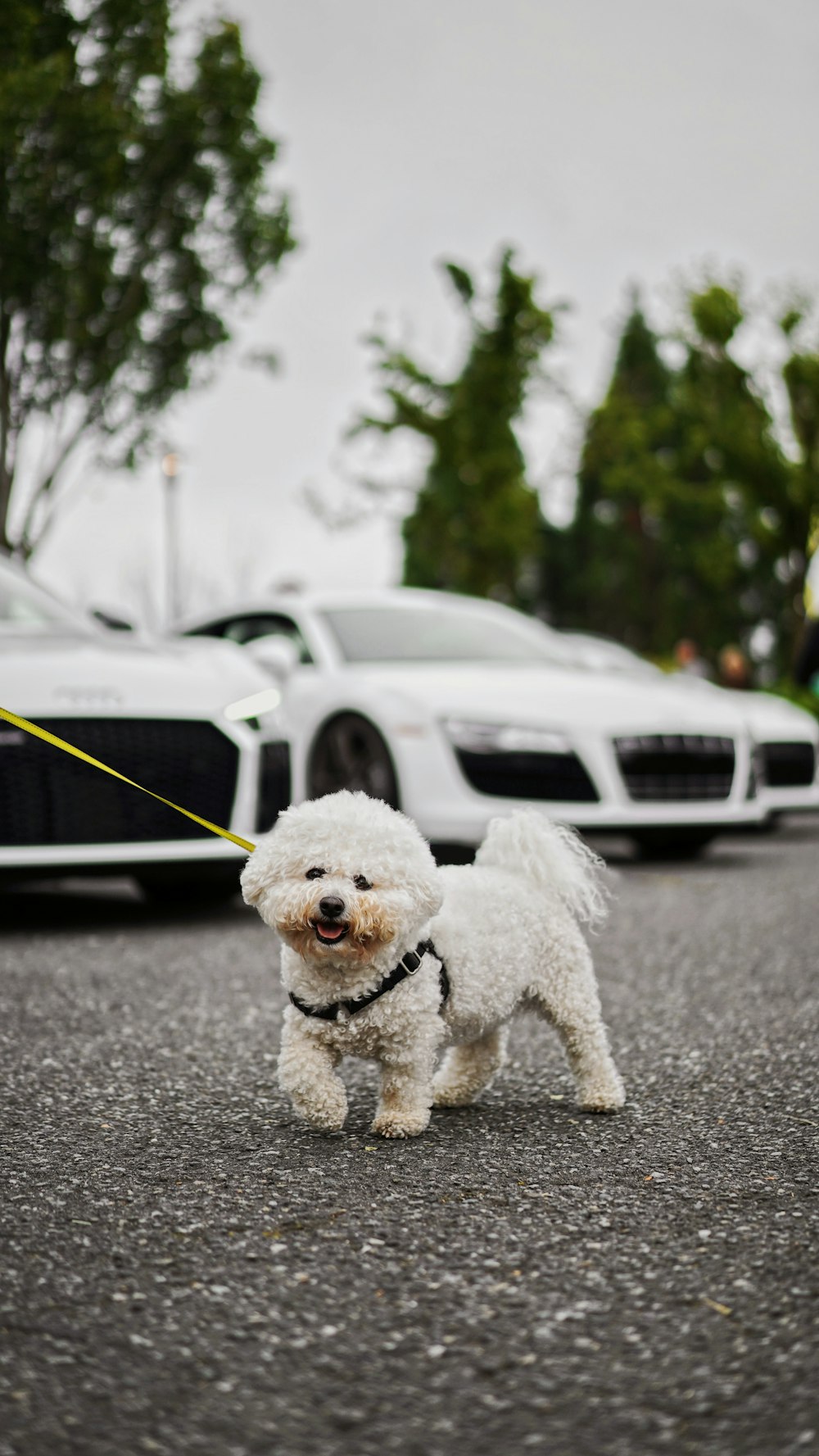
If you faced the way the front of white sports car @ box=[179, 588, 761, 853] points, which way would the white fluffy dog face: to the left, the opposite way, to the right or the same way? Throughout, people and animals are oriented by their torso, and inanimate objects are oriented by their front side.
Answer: to the right

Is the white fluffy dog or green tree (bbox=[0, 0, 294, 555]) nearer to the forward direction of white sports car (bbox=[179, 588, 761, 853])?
the white fluffy dog

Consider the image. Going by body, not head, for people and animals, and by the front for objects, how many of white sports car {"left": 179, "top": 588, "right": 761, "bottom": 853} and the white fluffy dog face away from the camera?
0

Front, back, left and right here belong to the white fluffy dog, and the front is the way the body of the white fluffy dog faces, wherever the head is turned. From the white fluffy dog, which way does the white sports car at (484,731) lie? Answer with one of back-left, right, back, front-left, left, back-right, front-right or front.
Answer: back-right

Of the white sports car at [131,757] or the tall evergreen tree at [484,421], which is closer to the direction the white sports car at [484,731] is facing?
the white sports car

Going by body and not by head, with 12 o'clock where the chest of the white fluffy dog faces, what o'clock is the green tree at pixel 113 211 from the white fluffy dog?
The green tree is roughly at 4 o'clock from the white fluffy dog.

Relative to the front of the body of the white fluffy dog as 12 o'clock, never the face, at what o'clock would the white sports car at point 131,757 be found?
The white sports car is roughly at 4 o'clock from the white fluffy dog.

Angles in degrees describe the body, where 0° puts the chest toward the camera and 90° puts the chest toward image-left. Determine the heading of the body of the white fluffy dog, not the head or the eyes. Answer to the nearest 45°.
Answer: approximately 45°

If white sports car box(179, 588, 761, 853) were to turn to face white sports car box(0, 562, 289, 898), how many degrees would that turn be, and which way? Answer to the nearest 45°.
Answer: approximately 90° to its right

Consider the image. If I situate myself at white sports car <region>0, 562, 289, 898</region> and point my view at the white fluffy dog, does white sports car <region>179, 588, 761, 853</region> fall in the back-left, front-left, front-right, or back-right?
back-left

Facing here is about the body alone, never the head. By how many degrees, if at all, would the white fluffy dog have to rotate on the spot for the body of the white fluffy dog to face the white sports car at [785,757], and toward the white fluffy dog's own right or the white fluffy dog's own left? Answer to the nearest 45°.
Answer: approximately 135° to the white fluffy dog's own right
